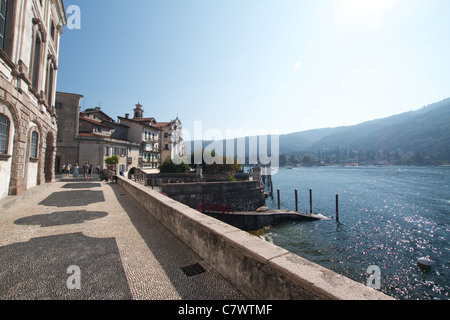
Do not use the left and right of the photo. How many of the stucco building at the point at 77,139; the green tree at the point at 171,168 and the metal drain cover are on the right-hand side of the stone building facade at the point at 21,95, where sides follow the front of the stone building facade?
1

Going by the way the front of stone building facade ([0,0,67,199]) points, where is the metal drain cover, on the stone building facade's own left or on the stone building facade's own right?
on the stone building facade's own right

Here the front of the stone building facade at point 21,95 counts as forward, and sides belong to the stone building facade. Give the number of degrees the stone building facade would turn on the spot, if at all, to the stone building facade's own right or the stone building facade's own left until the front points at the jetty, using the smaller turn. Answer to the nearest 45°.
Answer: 0° — it already faces it

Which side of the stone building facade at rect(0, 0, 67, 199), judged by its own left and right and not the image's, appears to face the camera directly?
right

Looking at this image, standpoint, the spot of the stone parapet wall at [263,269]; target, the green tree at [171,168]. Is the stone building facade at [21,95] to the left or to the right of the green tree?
left

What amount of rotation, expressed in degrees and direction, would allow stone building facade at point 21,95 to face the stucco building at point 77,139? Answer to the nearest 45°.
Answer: approximately 90° to its left

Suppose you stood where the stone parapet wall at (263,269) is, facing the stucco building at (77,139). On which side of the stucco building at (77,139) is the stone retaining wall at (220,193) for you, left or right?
right

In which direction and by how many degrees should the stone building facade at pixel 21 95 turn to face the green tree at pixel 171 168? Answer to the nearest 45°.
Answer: approximately 45° to its left
